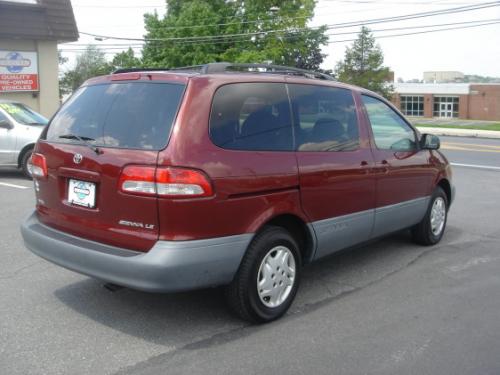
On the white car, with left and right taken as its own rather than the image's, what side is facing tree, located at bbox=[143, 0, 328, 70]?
left

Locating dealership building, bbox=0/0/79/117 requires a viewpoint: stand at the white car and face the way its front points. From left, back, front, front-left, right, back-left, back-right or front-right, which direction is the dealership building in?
back-left

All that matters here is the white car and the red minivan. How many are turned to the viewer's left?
0

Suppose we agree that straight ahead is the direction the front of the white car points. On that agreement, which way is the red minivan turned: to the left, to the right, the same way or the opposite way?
to the left

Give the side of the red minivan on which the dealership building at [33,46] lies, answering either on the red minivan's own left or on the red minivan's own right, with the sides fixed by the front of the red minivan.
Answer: on the red minivan's own left

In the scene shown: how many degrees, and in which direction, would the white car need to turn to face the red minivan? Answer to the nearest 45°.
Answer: approximately 45° to its right

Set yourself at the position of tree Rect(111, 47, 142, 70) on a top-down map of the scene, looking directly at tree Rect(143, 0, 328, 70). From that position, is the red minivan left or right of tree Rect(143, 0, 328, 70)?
right

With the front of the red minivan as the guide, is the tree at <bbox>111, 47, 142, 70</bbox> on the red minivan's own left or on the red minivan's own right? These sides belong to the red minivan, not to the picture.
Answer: on the red minivan's own left

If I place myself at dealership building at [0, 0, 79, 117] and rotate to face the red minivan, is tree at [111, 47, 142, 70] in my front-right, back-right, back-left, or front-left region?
back-left

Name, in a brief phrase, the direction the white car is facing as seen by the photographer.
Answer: facing the viewer and to the right of the viewer

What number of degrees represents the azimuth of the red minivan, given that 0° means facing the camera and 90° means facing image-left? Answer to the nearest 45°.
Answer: approximately 225°

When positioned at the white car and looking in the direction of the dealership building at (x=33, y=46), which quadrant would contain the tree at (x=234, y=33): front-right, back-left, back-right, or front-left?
front-right
